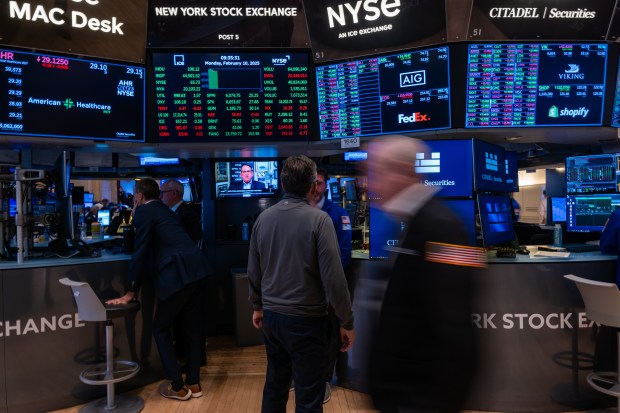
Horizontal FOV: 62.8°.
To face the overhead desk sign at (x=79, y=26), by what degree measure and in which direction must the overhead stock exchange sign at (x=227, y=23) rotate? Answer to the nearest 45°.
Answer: approximately 90° to its right

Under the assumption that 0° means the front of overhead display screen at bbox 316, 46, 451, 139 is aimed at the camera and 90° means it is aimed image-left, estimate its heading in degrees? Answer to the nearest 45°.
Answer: approximately 45°

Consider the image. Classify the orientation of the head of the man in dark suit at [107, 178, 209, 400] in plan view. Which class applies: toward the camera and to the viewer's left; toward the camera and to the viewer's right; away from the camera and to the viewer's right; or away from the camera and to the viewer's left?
away from the camera and to the viewer's left

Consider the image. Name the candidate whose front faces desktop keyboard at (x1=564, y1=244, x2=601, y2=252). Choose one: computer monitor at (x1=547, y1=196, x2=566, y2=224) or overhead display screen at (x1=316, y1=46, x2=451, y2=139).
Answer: the computer monitor

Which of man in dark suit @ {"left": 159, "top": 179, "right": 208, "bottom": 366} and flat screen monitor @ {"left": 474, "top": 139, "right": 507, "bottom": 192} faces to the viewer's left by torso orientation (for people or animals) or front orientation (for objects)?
the man in dark suit

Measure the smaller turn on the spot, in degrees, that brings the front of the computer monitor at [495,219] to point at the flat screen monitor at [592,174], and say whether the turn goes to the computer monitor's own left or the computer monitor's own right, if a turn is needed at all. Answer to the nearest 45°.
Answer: approximately 90° to the computer monitor's own left
